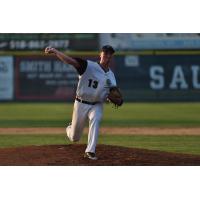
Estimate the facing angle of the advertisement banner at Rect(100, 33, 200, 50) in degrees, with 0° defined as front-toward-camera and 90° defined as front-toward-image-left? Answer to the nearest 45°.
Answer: approximately 0°

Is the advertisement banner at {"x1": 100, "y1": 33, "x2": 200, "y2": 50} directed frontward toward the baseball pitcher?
yes

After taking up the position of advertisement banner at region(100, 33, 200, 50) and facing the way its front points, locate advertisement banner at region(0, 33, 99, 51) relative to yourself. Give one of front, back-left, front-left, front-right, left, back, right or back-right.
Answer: right

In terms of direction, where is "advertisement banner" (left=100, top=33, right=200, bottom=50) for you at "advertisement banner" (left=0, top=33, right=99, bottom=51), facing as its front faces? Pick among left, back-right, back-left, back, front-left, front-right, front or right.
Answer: left

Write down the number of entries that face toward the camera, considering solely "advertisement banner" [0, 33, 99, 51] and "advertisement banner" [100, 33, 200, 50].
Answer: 2

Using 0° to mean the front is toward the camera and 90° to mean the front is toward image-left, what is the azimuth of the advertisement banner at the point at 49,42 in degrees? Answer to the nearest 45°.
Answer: approximately 0°
